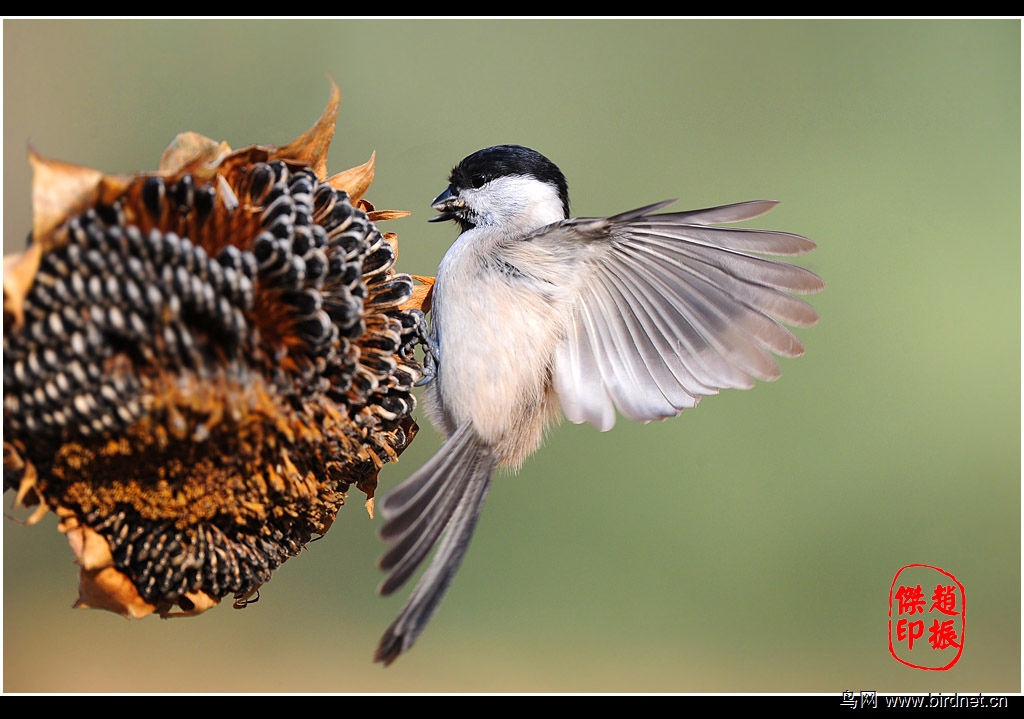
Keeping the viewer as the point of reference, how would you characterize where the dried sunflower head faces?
facing the viewer

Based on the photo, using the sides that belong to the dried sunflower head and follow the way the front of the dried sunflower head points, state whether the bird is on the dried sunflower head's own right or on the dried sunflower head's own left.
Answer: on the dried sunflower head's own left
